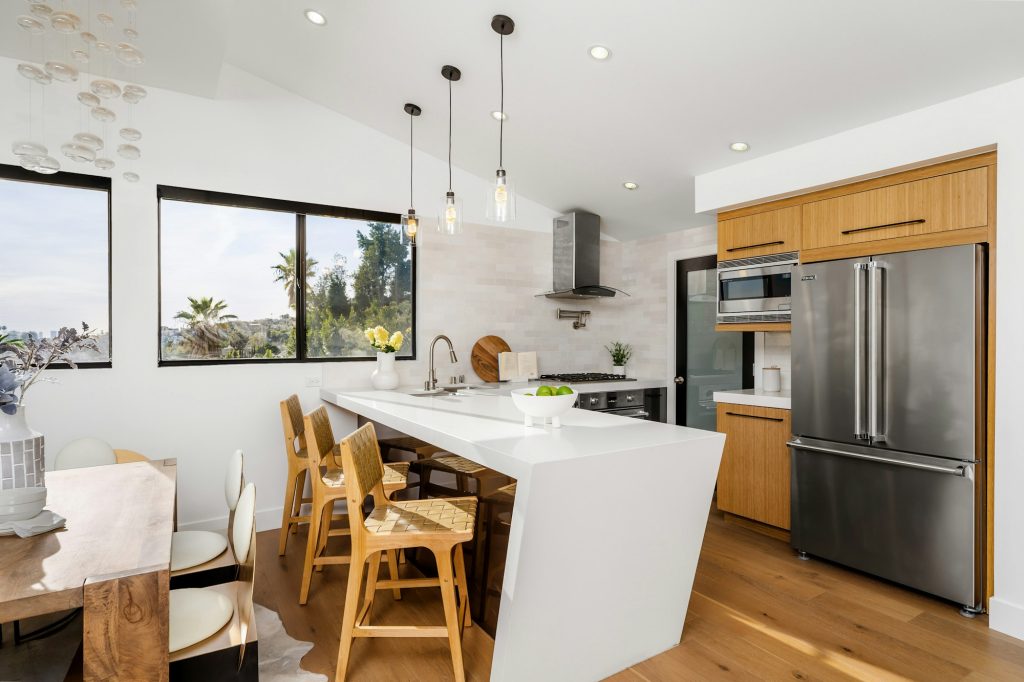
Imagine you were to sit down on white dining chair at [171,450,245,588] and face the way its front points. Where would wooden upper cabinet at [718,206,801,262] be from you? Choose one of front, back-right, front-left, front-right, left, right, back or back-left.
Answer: back

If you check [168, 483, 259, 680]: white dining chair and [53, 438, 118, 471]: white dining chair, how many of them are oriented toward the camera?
1

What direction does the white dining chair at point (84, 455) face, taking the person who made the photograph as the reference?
facing the viewer

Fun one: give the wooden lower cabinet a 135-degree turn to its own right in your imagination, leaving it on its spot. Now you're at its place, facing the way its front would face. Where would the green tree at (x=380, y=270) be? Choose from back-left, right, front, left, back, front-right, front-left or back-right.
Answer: left

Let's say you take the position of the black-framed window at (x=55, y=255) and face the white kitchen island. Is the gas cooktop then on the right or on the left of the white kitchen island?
left

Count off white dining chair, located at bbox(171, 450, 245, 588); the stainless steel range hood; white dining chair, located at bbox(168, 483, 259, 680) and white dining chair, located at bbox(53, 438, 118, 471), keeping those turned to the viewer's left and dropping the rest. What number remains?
2

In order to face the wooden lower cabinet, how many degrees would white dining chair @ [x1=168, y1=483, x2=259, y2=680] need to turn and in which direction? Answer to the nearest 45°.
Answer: approximately 180°

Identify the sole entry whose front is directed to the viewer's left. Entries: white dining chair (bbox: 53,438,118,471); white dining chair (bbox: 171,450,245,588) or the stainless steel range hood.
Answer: white dining chair (bbox: 171,450,245,588)

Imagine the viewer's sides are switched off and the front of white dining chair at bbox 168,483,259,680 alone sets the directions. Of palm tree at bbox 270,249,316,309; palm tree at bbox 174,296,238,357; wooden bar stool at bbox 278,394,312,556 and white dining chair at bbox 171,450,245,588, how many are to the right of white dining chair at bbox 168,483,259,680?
4

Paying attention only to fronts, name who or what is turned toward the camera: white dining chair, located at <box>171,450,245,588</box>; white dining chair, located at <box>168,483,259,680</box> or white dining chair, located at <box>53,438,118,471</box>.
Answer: white dining chair, located at <box>53,438,118,471</box>

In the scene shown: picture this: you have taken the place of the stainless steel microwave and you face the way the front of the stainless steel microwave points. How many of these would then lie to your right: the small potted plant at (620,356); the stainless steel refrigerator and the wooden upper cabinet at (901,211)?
1

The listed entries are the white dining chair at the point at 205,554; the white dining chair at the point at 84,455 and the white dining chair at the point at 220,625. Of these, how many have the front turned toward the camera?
1
